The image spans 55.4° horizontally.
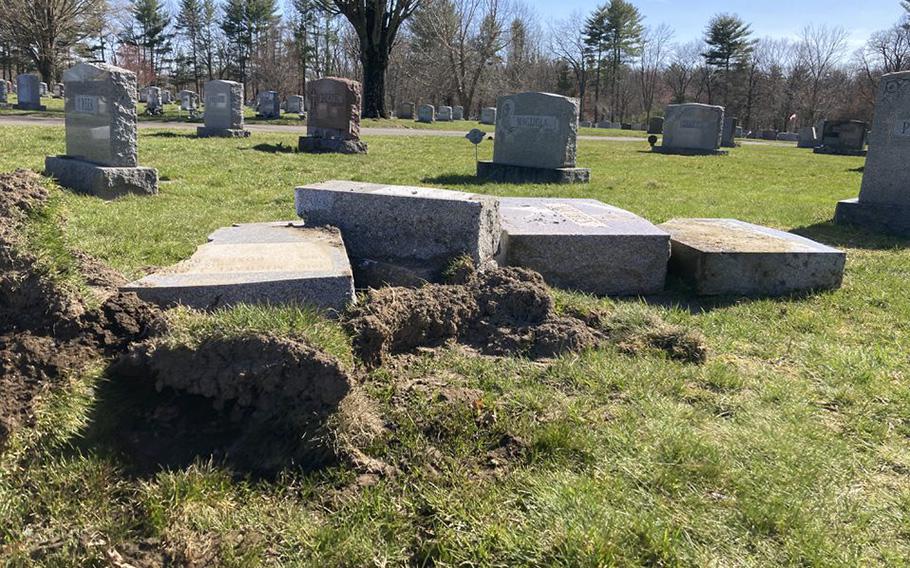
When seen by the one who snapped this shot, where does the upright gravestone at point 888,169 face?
facing the viewer and to the left of the viewer

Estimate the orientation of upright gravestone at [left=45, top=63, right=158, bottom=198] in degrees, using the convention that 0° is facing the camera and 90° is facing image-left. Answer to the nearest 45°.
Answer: approximately 45°

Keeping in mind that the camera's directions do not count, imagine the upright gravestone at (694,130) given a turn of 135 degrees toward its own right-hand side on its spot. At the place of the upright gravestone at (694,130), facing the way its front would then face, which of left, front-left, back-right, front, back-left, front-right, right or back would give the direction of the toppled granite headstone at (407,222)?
back-left

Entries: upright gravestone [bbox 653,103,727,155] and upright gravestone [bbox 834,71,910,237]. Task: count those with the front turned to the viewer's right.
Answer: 0

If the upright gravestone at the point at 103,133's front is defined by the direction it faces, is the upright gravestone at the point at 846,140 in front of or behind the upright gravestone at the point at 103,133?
behind

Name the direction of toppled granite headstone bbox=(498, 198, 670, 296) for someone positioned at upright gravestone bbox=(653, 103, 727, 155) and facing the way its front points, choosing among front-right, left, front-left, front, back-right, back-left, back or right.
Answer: front

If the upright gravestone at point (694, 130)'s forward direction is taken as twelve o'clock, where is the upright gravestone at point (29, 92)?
the upright gravestone at point (29, 92) is roughly at 3 o'clock from the upright gravestone at point (694, 130).

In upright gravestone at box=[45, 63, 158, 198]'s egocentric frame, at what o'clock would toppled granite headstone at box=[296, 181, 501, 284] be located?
The toppled granite headstone is roughly at 10 o'clock from the upright gravestone.

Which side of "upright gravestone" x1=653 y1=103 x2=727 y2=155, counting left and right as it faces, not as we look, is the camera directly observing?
front

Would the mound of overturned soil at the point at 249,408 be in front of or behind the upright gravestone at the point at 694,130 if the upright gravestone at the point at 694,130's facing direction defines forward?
in front

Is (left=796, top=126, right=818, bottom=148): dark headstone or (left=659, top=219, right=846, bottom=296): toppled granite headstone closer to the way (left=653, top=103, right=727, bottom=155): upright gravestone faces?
the toppled granite headstone

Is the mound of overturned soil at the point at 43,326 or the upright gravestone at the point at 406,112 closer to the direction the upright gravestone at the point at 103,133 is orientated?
the mound of overturned soil

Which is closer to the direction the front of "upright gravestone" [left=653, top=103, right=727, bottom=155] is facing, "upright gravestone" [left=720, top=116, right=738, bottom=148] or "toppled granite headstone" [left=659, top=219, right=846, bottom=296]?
the toppled granite headstone

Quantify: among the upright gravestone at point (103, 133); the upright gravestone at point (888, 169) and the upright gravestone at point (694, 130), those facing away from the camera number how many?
0
